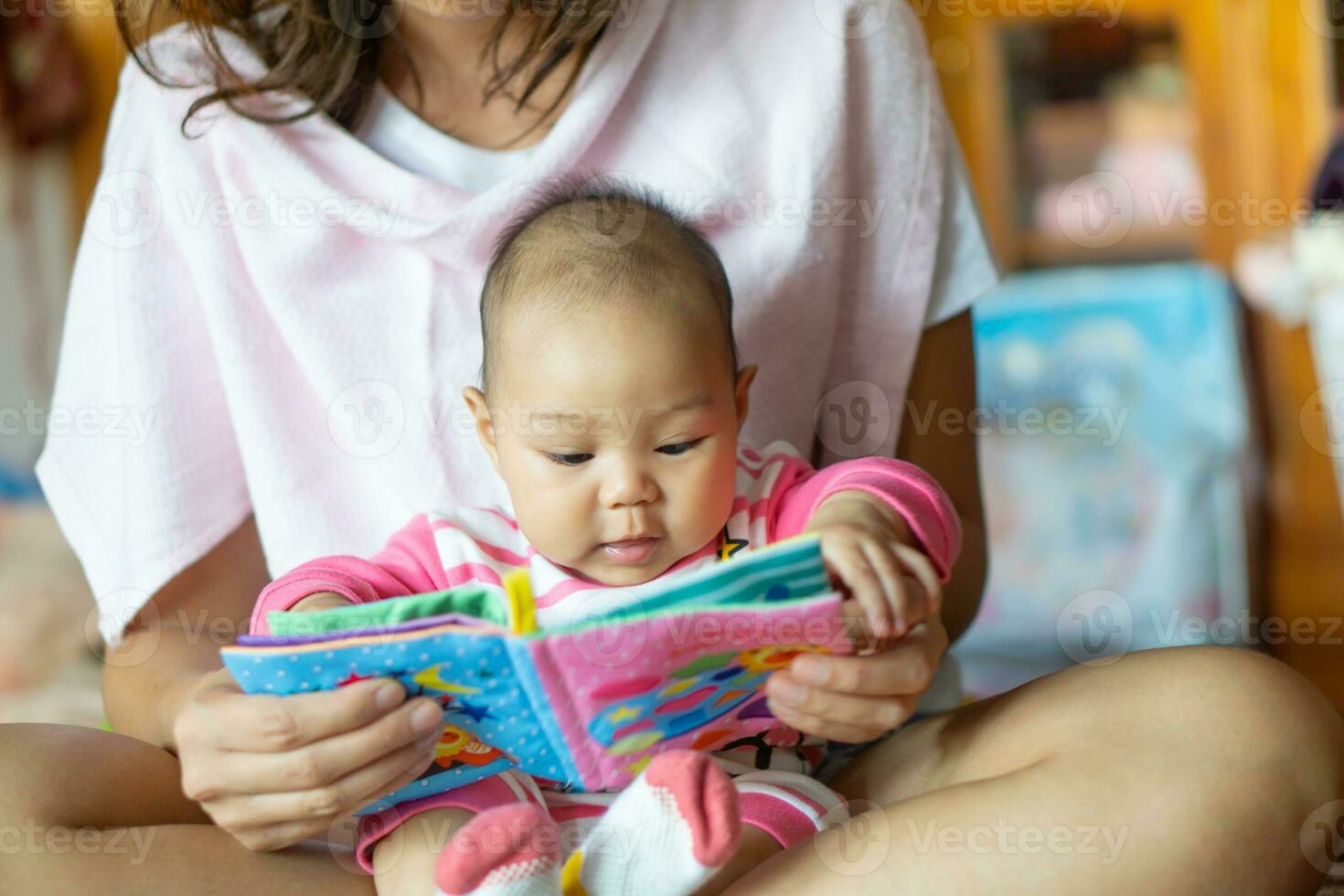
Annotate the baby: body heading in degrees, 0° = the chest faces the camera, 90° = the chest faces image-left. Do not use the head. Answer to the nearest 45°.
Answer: approximately 0°

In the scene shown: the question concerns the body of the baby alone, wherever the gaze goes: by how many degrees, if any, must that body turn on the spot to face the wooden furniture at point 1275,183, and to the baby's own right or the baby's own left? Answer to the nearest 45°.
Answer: approximately 135° to the baby's own left

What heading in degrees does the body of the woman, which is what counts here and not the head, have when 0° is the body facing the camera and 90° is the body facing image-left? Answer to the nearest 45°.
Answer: approximately 0°

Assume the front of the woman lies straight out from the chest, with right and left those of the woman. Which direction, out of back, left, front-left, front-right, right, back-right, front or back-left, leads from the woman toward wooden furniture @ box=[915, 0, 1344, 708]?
back-left
